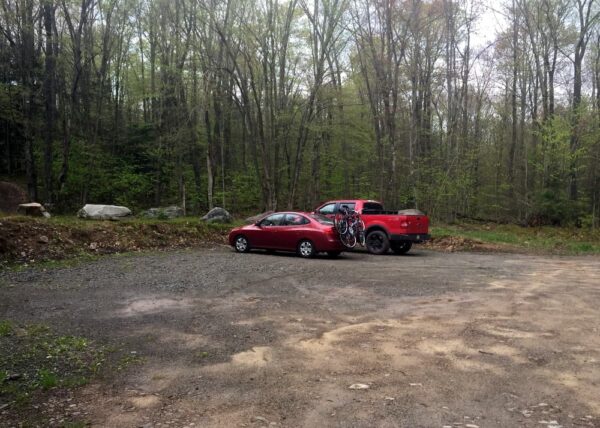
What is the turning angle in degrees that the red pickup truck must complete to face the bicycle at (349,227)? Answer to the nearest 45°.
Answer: approximately 90° to its left

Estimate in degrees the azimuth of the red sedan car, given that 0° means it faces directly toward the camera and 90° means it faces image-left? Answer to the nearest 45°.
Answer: approximately 135°

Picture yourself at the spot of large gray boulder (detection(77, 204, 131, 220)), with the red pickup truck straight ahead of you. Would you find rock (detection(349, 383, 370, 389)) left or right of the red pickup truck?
right

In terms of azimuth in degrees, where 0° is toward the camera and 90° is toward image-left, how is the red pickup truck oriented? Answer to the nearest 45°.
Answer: approximately 135°

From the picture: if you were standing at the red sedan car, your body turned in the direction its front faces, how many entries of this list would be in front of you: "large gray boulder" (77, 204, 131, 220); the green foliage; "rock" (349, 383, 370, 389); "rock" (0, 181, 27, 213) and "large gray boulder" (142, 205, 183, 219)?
3

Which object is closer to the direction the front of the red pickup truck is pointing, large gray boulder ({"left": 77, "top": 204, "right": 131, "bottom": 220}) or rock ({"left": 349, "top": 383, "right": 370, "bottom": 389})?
the large gray boulder

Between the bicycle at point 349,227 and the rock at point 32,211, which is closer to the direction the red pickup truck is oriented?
the rock

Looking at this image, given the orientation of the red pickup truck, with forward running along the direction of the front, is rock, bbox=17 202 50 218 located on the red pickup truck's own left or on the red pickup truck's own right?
on the red pickup truck's own left

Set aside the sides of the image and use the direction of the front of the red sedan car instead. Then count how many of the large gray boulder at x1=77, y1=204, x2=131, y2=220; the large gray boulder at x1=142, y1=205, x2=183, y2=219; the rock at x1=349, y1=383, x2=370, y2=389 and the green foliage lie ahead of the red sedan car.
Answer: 2
